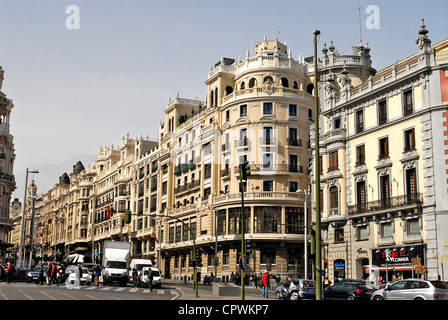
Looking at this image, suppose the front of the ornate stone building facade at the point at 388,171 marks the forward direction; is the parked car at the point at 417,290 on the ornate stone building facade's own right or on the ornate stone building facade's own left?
on the ornate stone building facade's own left

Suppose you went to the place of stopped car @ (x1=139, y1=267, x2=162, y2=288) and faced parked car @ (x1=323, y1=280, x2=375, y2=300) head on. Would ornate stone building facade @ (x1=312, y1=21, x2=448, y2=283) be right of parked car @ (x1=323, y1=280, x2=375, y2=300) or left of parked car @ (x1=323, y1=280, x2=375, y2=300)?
left

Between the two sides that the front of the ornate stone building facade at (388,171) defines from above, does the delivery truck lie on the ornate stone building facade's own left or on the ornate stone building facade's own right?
on the ornate stone building facade's own right

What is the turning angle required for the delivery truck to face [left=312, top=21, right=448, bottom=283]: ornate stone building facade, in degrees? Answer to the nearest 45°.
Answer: approximately 45° to its left

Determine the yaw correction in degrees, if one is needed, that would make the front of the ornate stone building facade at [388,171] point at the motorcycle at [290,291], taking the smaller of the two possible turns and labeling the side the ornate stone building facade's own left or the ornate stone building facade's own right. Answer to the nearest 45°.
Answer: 0° — it already faces it

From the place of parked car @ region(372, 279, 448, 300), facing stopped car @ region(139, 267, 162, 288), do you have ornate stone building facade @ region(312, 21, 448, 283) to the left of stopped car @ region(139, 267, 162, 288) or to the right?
right

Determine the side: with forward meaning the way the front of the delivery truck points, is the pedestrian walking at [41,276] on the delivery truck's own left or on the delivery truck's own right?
on the delivery truck's own right

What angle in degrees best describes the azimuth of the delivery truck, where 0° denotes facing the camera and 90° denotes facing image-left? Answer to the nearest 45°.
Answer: approximately 0°

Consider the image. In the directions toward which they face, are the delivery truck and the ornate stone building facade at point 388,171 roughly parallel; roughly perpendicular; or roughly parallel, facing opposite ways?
roughly perpendicular
